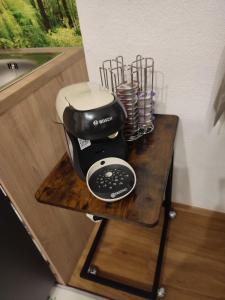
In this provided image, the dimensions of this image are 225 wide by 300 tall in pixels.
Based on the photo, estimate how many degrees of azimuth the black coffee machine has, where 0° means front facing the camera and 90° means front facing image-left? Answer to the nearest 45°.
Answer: approximately 315°

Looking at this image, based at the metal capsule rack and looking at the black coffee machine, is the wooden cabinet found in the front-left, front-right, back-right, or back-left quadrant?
front-right

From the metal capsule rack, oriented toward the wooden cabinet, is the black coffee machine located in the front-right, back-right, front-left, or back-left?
front-left

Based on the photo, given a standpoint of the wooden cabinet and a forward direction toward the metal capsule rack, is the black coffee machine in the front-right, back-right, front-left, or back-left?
front-right

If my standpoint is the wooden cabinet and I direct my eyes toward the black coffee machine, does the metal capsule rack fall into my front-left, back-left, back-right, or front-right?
front-left
